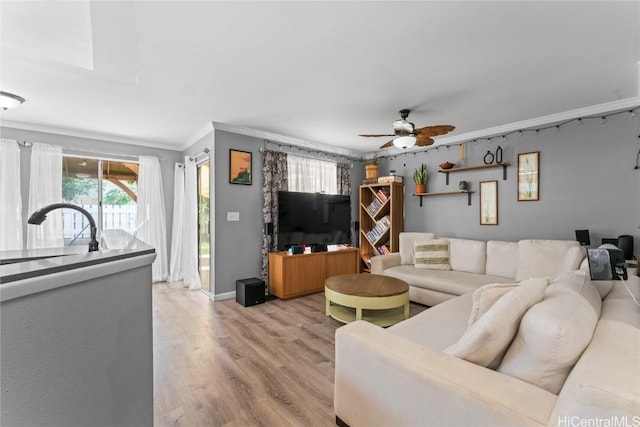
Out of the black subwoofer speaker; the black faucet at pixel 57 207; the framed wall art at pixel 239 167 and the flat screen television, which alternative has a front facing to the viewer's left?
the black faucet

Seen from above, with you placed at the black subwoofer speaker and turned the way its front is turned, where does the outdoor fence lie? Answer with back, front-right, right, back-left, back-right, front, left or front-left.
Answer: back

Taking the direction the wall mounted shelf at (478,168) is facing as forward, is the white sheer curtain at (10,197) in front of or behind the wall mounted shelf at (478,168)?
in front

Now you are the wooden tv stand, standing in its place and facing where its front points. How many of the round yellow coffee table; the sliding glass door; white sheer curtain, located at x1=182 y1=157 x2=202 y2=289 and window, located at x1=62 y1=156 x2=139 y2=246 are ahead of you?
1

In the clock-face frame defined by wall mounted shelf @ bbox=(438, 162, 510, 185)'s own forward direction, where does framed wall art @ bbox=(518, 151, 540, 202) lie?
The framed wall art is roughly at 8 o'clock from the wall mounted shelf.

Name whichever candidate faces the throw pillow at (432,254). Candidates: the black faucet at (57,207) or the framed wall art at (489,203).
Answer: the framed wall art

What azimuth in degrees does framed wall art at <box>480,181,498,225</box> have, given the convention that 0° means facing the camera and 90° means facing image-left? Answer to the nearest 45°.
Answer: approximately 45°

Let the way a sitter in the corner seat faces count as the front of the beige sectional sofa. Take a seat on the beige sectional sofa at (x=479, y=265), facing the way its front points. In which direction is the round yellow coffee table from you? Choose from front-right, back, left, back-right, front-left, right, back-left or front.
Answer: front

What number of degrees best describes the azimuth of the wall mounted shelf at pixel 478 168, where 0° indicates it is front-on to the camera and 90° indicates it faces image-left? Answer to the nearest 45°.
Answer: approximately 45°

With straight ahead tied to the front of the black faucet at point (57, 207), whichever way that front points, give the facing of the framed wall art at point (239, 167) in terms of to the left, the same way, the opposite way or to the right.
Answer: to the left

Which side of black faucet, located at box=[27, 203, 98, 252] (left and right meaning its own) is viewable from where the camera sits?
left

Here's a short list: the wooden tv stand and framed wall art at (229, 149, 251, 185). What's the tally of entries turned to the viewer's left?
0

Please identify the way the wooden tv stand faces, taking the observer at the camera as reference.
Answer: facing the viewer and to the right of the viewer

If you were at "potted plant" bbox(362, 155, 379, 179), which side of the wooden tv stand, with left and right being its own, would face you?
left
